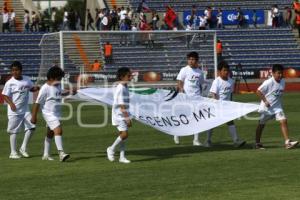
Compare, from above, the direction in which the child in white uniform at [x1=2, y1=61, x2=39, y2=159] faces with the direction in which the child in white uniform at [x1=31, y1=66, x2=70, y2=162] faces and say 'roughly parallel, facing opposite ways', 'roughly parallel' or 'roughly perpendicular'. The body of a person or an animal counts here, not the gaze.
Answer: roughly parallel

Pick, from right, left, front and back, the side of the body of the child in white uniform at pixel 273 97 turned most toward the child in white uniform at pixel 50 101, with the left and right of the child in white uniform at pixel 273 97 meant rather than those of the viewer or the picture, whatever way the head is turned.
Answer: right

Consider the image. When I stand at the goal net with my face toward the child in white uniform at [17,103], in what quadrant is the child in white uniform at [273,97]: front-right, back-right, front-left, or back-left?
front-left

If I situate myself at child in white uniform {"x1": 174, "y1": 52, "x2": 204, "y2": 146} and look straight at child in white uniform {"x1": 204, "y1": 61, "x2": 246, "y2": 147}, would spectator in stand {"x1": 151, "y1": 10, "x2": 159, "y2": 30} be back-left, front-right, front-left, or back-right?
back-left

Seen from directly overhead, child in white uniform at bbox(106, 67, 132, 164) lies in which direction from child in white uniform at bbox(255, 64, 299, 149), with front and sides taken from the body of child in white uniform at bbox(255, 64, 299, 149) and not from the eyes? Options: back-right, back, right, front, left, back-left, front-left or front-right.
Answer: right

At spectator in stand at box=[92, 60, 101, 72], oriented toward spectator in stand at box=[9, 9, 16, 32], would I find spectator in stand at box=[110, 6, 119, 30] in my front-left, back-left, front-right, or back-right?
front-right

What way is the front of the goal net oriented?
toward the camera

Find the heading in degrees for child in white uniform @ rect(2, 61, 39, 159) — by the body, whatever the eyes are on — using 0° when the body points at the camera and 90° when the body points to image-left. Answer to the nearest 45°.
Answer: approximately 315°
